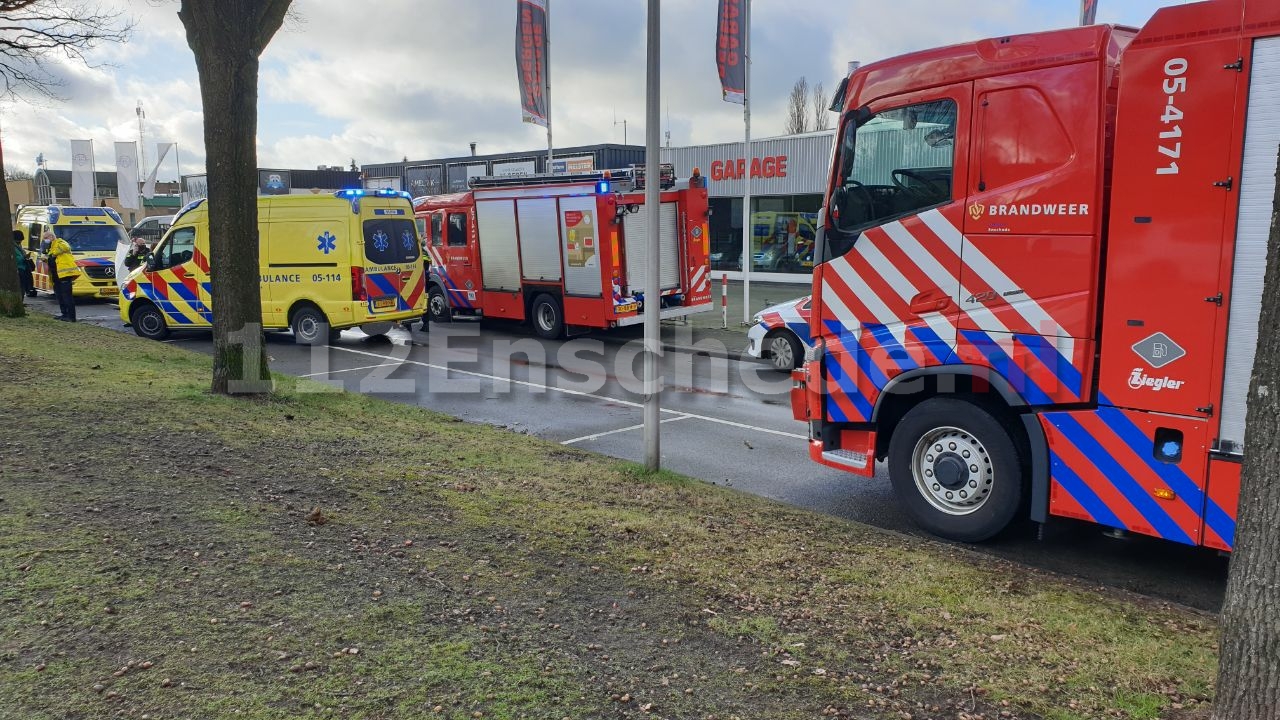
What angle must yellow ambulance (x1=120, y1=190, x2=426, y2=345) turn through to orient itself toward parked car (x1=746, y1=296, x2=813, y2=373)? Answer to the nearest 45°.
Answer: approximately 180°

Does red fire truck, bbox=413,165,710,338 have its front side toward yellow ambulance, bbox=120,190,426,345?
no

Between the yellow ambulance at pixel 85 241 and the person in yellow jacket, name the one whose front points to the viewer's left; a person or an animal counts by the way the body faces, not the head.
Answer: the person in yellow jacket

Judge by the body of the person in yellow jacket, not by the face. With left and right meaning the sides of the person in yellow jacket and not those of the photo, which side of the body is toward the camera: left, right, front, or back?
left

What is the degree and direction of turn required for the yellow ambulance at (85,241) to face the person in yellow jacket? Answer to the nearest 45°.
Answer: approximately 45° to its right

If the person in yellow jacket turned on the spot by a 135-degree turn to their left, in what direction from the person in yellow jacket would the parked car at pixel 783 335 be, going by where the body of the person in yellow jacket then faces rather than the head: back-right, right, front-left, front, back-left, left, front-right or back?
front

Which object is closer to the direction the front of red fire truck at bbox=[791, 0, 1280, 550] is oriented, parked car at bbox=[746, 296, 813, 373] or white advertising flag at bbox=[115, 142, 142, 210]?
the white advertising flag

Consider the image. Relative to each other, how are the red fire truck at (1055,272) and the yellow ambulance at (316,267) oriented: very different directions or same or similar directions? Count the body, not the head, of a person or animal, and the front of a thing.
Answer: same or similar directions

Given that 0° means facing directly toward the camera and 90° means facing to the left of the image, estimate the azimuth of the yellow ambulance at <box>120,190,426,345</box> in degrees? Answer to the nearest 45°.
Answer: approximately 135°

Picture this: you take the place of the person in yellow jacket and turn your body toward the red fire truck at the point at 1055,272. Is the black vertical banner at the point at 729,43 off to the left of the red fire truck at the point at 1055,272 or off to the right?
left

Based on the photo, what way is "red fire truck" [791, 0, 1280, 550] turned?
to the viewer's left

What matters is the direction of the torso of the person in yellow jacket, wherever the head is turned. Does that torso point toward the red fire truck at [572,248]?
no

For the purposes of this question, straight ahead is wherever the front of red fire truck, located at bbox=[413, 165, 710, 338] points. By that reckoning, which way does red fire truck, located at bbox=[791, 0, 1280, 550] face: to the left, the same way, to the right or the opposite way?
the same way

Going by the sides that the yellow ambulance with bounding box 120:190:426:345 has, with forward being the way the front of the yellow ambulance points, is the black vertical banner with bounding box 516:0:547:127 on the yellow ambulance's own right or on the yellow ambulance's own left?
on the yellow ambulance's own right

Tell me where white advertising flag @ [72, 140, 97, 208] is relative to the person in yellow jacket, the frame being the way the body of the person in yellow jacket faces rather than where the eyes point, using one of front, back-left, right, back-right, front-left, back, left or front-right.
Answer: right

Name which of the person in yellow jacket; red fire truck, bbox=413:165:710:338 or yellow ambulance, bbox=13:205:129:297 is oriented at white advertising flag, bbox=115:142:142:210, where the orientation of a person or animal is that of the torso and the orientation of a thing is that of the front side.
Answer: the red fire truck

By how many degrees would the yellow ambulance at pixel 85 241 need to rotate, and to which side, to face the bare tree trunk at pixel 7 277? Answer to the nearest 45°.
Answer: approximately 45° to its right

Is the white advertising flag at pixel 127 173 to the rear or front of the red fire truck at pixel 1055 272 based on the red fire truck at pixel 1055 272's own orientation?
to the front

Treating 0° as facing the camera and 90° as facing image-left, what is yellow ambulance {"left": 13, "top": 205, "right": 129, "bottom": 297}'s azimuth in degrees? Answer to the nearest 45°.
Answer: approximately 315°
